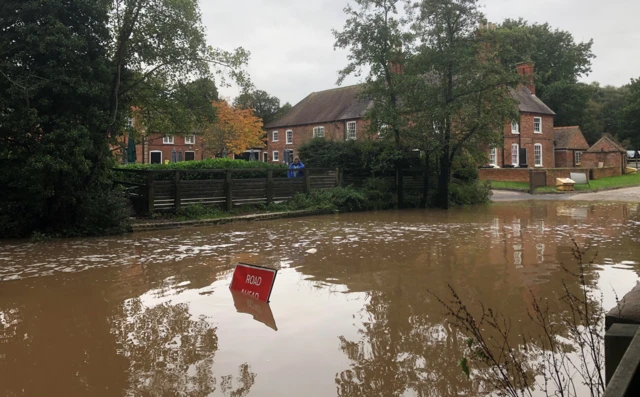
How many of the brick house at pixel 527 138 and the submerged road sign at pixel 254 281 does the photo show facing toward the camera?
2

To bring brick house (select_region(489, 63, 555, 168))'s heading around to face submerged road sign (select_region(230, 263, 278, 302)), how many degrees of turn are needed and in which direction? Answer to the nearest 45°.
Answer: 0° — it already faces it

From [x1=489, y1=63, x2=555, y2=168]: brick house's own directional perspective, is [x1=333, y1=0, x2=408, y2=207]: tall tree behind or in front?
in front

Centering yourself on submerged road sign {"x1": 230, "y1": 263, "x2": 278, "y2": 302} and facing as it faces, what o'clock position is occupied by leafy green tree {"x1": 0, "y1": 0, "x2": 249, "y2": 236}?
The leafy green tree is roughly at 5 o'clock from the submerged road sign.

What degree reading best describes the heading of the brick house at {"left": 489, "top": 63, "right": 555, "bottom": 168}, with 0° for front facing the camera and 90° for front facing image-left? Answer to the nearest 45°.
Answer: approximately 0°

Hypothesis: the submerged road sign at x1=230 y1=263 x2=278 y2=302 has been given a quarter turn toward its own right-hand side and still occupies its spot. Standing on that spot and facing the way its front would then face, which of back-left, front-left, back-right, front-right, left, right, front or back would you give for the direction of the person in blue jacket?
right

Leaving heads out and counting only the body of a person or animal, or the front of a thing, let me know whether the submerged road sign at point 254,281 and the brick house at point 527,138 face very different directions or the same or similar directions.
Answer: same or similar directions

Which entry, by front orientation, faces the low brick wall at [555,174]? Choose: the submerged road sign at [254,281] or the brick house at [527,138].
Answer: the brick house

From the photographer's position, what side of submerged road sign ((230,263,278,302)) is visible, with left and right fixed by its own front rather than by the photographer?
front

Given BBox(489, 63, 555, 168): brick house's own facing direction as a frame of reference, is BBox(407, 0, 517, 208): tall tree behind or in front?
in front

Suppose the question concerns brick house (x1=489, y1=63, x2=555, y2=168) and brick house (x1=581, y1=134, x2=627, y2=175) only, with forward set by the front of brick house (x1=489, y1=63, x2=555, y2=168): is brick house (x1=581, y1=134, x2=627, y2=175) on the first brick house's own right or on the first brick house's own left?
on the first brick house's own left
